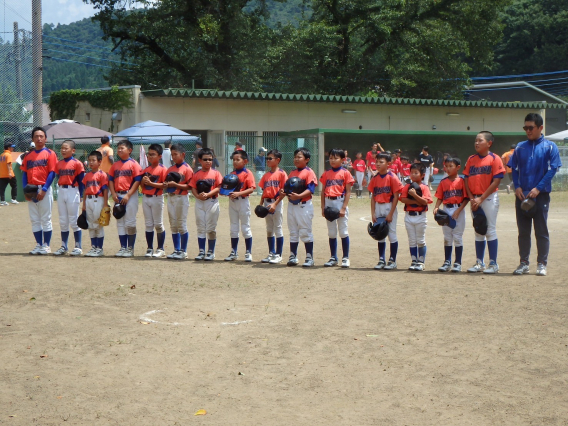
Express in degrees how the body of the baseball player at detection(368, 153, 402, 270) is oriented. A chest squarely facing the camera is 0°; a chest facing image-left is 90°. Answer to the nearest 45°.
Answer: approximately 45°

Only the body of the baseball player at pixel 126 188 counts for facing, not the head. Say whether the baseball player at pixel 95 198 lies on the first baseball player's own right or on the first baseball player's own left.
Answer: on the first baseball player's own right

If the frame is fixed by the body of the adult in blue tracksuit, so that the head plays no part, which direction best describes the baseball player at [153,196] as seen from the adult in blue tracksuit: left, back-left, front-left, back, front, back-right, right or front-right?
front-right

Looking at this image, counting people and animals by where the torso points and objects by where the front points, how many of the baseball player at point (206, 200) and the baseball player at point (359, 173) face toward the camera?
2

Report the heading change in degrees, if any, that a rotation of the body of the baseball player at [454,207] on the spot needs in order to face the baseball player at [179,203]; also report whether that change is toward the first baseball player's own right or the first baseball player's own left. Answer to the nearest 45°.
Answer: approximately 45° to the first baseball player's own right

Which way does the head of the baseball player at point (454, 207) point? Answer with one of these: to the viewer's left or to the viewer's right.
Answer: to the viewer's left

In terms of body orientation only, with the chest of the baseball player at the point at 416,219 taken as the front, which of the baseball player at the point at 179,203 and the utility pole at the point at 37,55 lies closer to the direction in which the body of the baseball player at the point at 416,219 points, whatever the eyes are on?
the baseball player

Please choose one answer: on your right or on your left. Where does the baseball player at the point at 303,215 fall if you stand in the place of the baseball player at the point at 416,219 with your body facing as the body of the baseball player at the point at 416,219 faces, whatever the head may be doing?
on your right

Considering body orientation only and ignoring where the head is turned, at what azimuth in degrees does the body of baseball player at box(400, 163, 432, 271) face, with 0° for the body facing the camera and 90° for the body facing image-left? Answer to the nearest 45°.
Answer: approximately 45°

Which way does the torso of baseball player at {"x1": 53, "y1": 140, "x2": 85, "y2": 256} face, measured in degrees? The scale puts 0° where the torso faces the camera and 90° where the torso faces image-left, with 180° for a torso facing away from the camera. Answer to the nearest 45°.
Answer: approximately 45°

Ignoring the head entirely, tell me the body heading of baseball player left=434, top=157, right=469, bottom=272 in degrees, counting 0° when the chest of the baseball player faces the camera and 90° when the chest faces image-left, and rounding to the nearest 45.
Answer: approximately 45°

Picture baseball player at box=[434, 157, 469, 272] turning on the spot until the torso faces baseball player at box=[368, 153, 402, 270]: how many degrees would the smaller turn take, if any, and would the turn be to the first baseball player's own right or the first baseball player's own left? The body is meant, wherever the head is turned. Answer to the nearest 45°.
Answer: approximately 45° to the first baseball player's own right

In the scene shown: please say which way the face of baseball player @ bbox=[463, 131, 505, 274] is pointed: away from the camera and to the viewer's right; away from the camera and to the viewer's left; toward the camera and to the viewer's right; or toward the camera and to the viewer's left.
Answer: toward the camera and to the viewer's left
